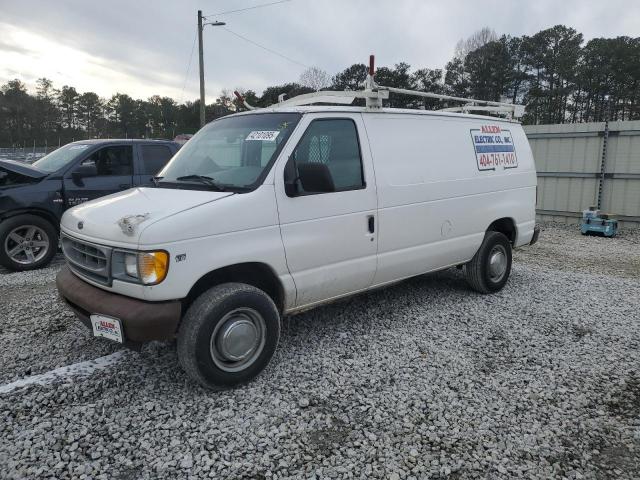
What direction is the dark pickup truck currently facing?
to the viewer's left

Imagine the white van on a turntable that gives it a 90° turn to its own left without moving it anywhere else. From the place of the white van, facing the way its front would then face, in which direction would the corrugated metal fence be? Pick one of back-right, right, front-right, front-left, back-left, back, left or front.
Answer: left

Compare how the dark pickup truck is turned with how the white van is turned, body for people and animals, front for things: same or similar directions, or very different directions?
same or similar directions

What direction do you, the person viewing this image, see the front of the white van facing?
facing the viewer and to the left of the viewer

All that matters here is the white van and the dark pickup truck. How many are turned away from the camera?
0

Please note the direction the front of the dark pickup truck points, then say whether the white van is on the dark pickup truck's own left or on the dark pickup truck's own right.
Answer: on the dark pickup truck's own left

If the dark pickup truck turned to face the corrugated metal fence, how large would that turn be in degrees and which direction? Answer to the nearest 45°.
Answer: approximately 180°

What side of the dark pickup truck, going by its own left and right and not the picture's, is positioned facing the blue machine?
back

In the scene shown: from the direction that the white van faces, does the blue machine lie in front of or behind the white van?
behind

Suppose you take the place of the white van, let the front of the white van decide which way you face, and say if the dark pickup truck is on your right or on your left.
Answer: on your right
